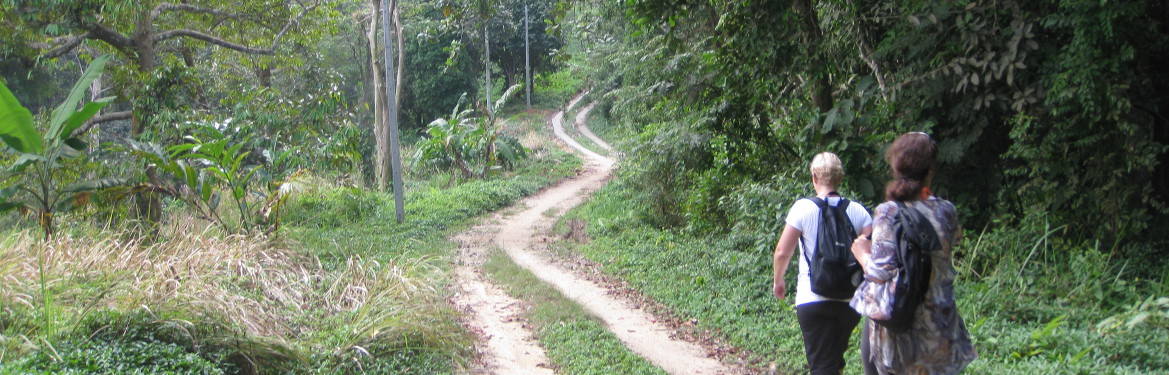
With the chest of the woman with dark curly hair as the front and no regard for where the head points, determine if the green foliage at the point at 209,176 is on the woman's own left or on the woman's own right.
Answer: on the woman's own left

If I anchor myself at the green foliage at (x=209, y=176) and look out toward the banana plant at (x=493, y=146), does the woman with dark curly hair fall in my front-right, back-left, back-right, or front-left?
back-right

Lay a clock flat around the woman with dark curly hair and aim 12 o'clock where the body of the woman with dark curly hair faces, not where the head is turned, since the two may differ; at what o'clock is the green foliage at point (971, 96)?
The green foliage is roughly at 12 o'clock from the woman with dark curly hair.

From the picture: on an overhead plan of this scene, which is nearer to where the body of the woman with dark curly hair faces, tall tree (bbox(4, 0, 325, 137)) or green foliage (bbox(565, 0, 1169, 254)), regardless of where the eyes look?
the green foliage

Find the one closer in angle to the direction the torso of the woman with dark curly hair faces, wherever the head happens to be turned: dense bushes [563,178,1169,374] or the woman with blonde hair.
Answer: the dense bushes

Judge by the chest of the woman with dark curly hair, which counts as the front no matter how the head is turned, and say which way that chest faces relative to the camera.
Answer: away from the camera

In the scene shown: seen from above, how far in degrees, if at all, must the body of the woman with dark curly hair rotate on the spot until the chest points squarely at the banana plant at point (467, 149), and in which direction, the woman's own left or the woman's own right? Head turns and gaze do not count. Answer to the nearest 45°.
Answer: approximately 45° to the woman's own left

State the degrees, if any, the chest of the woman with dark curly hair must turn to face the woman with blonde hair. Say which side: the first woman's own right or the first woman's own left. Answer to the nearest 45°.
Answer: approximately 45° to the first woman's own left
